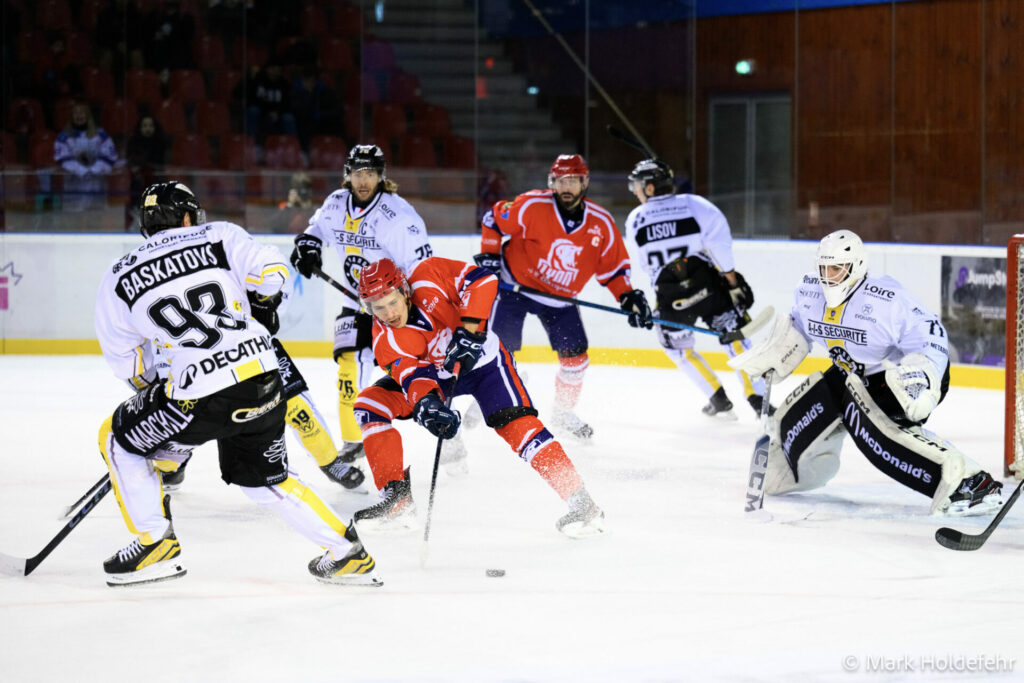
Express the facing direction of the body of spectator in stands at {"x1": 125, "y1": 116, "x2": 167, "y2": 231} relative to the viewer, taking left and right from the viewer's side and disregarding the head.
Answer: facing the viewer

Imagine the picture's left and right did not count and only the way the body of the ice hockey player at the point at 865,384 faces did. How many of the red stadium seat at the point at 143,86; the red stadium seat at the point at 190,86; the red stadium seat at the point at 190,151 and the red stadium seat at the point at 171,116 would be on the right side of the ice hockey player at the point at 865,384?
4

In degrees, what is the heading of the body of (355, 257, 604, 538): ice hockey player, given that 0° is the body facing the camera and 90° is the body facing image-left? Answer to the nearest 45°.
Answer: approximately 45°

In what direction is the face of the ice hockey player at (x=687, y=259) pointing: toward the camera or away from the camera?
away from the camera

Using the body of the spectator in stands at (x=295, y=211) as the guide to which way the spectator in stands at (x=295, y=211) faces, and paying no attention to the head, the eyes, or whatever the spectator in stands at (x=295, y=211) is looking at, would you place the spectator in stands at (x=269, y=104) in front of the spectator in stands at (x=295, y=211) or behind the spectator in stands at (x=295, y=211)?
behind

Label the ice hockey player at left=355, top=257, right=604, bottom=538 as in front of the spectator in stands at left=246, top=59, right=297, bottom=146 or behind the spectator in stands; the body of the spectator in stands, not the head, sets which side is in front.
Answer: in front

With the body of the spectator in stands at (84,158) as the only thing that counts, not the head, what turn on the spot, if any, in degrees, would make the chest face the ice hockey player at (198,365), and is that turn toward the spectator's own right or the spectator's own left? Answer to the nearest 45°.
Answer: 0° — they already face them

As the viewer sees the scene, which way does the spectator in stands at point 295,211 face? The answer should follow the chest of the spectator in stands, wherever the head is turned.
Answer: toward the camera

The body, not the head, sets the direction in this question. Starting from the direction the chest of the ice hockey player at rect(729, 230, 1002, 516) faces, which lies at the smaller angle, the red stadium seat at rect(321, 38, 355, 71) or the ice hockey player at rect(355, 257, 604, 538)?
the ice hockey player

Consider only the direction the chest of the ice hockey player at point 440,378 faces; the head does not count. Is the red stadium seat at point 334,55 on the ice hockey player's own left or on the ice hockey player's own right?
on the ice hockey player's own right

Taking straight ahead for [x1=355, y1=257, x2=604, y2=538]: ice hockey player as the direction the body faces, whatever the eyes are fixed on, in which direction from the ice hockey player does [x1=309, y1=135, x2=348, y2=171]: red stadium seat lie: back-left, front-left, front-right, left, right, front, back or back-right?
back-right

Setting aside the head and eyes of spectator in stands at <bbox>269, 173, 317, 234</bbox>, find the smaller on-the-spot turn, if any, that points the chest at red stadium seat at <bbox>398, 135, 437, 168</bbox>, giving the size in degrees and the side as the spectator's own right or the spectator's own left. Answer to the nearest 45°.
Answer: approximately 135° to the spectator's own left

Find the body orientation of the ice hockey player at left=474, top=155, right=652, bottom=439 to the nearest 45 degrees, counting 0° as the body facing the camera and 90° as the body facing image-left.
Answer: approximately 0°
